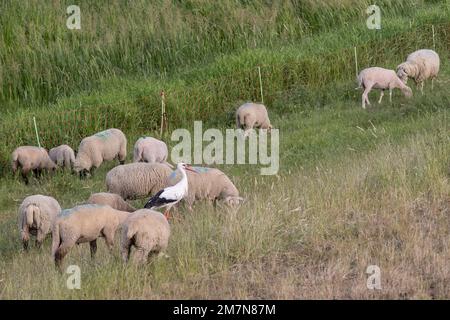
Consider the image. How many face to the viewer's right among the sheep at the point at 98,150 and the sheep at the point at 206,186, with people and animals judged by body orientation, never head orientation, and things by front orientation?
1

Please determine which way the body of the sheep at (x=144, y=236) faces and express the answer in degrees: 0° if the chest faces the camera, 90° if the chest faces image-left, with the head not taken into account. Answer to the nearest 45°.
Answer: approximately 225°

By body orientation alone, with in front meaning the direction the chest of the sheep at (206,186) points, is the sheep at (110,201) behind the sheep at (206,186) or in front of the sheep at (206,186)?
behind

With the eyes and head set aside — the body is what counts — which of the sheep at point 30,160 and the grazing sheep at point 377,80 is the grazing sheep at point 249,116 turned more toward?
the grazing sheep

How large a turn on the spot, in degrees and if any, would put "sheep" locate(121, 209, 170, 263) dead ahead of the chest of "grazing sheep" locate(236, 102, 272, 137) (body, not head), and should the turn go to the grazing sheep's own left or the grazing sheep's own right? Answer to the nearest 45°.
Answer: approximately 135° to the grazing sheep's own right

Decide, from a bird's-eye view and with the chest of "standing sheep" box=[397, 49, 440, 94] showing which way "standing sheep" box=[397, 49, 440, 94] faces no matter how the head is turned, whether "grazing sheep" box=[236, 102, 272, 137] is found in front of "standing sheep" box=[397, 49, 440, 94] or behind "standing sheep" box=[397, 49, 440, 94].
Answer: in front

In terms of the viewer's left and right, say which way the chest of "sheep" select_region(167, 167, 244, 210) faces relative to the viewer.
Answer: facing to the right of the viewer

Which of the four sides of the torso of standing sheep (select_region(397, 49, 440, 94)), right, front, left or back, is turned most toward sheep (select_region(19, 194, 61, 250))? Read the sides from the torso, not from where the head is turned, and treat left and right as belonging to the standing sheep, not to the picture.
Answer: front

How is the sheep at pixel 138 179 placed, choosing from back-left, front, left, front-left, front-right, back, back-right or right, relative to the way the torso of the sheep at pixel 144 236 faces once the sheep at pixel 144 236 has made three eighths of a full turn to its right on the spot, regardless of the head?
back

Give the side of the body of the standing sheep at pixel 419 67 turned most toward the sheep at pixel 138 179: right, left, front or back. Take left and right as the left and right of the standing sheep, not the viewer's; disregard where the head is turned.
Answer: front

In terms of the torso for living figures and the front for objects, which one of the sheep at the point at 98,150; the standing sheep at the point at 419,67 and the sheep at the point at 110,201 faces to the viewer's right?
the sheep at the point at 110,201
